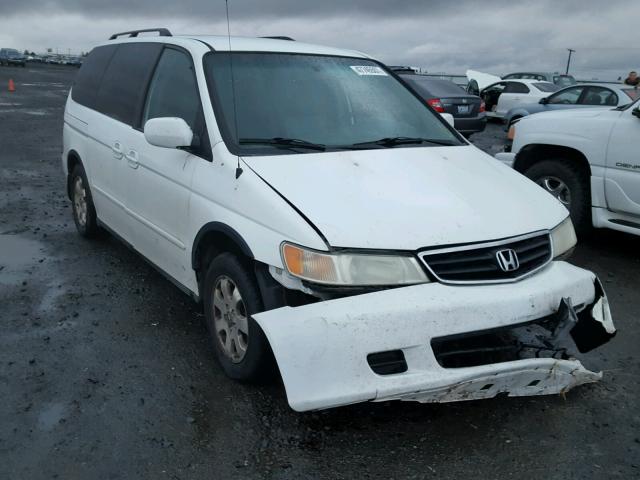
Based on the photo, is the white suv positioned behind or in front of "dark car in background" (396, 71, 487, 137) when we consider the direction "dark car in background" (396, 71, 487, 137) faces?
behind

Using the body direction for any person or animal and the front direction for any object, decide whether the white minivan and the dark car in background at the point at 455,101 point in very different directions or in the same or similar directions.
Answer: very different directions

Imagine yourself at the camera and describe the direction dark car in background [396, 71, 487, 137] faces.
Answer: facing away from the viewer and to the left of the viewer

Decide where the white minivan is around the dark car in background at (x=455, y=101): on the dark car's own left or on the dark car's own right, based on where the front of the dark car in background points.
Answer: on the dark car's own left

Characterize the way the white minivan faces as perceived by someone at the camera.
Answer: facing the viewer and to the right of the viewer

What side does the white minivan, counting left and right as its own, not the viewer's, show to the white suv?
left

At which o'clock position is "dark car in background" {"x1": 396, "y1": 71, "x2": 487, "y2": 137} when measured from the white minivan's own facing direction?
The dark car in background is roughly at 8 o'clock from the white minivan.
